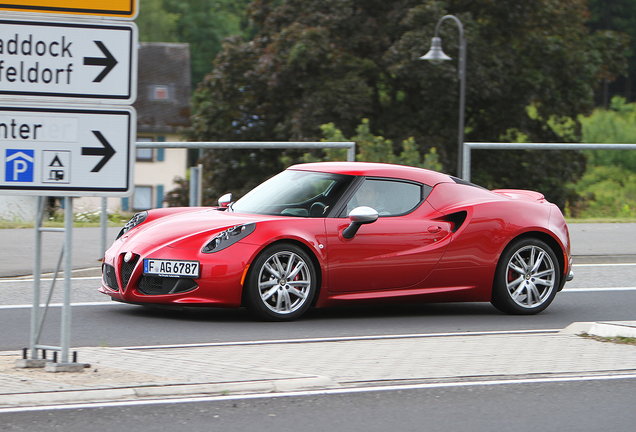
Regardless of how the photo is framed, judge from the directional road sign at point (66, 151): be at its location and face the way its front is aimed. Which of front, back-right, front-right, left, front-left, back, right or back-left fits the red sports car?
back-left

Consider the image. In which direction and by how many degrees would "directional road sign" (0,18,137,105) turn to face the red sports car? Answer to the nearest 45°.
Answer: approximately 135° to its left

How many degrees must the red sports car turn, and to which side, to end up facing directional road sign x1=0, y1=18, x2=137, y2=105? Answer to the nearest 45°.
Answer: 0° — it already faces it

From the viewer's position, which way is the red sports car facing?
facing the viewer and to the left of the viewer

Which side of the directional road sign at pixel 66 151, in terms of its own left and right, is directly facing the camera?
front

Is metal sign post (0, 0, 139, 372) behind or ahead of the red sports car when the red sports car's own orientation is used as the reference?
ahead

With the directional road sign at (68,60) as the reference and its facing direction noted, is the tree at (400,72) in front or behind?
behind

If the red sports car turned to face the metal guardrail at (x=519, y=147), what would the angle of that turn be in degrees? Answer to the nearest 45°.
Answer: approximately 180°

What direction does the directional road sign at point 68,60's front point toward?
toward the camera

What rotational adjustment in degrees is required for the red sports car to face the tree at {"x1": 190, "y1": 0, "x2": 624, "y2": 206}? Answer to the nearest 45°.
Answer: approximately 135° to its right

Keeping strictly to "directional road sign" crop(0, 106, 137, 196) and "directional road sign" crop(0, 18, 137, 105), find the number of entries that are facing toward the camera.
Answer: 2

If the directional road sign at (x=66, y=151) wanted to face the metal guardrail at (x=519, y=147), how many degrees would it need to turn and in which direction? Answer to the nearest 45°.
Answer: approximately 135° to its left
